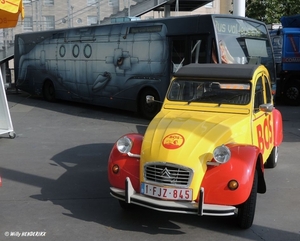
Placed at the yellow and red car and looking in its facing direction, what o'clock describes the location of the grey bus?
The grey bus is roughly at 4 o'clock from the yellow and red car.

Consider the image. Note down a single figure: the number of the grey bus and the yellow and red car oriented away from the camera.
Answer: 0

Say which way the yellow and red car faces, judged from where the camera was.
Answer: facing the viewer and to the left of the viewer

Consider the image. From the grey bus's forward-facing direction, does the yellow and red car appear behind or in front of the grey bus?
in front

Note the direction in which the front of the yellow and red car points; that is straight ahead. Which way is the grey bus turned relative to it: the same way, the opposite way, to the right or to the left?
to the left

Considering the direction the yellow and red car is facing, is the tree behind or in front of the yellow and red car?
behind

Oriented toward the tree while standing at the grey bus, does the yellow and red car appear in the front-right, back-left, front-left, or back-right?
back-right

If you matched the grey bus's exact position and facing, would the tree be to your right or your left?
on your left
